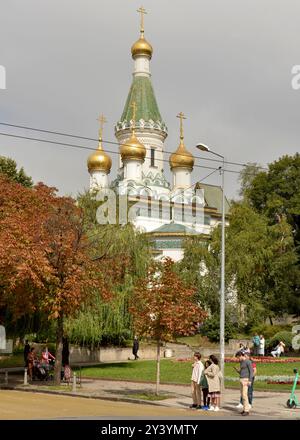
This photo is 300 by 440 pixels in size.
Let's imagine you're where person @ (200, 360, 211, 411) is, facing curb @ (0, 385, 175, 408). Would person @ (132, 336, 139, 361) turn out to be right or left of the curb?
right

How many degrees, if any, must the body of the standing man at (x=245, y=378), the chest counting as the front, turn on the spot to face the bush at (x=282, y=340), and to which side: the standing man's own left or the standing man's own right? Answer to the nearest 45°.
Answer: approximately 90° to the standing man's own right

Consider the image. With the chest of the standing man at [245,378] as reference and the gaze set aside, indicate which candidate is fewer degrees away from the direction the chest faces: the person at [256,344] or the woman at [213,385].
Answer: the woman

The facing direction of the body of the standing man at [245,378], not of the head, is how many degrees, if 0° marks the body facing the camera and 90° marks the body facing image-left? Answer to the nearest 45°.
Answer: approximately 90°

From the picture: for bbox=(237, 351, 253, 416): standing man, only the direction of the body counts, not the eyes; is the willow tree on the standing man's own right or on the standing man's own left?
on the standing man's own right

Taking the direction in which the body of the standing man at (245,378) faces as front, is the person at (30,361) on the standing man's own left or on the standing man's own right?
on the standing man's own right

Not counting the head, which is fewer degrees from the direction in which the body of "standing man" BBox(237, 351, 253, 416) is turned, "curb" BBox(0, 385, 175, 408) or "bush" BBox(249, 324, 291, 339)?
the curb
